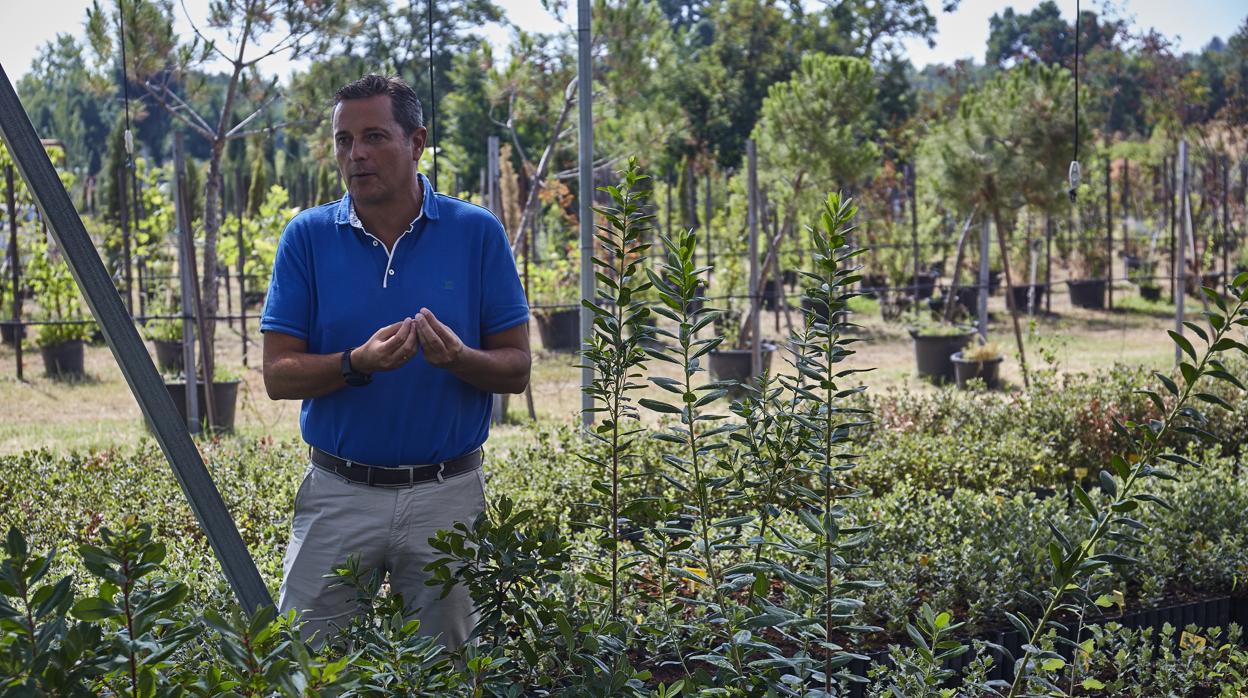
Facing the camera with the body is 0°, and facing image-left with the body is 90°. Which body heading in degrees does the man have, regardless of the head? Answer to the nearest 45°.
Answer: approximately 0°

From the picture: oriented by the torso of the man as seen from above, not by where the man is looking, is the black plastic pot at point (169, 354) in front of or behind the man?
behind

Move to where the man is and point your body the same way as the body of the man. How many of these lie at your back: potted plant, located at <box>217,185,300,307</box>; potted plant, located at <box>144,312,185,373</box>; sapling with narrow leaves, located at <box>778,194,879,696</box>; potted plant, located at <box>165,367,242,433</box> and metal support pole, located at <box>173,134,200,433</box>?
4

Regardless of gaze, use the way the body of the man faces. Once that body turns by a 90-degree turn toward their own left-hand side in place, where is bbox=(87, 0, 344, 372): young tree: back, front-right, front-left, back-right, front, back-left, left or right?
left

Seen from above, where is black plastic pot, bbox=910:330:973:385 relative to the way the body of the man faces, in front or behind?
behind

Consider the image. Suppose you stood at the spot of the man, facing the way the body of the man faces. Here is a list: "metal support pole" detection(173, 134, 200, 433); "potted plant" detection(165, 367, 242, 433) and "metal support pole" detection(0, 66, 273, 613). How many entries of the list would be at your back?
2

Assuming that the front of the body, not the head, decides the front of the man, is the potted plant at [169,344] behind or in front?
behind

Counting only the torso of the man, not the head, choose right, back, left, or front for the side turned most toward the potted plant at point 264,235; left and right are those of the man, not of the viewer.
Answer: back

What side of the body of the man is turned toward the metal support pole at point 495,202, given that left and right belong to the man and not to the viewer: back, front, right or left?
back
